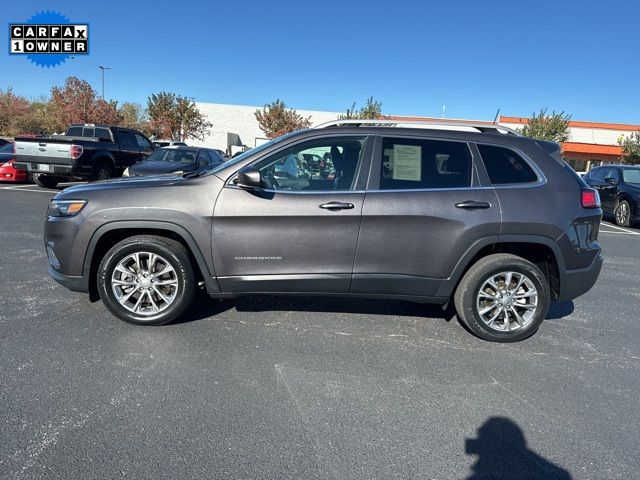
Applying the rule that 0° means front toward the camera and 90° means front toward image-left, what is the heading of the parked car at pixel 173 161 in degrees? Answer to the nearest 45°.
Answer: approximately 45°

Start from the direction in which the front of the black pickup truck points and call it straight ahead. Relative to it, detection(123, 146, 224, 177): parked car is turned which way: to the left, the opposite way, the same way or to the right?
the opposite way

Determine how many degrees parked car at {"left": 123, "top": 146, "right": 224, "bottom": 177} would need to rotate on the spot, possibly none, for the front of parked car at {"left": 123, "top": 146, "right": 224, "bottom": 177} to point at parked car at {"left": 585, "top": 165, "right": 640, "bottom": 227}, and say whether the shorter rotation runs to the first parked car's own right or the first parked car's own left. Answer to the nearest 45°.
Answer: approximately 135° to the first parked car's own left

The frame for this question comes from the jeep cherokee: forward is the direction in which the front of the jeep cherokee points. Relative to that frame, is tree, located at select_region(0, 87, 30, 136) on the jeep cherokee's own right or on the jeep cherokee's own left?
on the jeep cherokee's own right

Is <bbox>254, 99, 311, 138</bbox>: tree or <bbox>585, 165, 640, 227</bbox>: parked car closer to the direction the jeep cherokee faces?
the tree

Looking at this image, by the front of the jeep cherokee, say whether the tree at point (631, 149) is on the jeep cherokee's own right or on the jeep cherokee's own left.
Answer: on the jeep cherokee's own right

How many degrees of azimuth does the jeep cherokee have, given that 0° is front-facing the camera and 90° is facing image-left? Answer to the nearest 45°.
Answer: approximately 90°

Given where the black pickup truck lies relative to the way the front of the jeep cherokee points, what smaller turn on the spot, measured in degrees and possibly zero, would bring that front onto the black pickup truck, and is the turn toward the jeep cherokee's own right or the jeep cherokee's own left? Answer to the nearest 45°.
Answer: approximately 45° to the jeep cherokee's own right

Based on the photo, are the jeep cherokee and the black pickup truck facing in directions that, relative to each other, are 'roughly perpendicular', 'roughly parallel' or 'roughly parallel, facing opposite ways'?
roughly perpendicular

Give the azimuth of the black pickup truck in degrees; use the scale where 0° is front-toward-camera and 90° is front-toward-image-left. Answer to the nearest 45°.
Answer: approximately 225°

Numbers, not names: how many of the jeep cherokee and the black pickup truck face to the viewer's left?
1

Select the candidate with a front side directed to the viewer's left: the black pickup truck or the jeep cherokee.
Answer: the jeep cherokee
